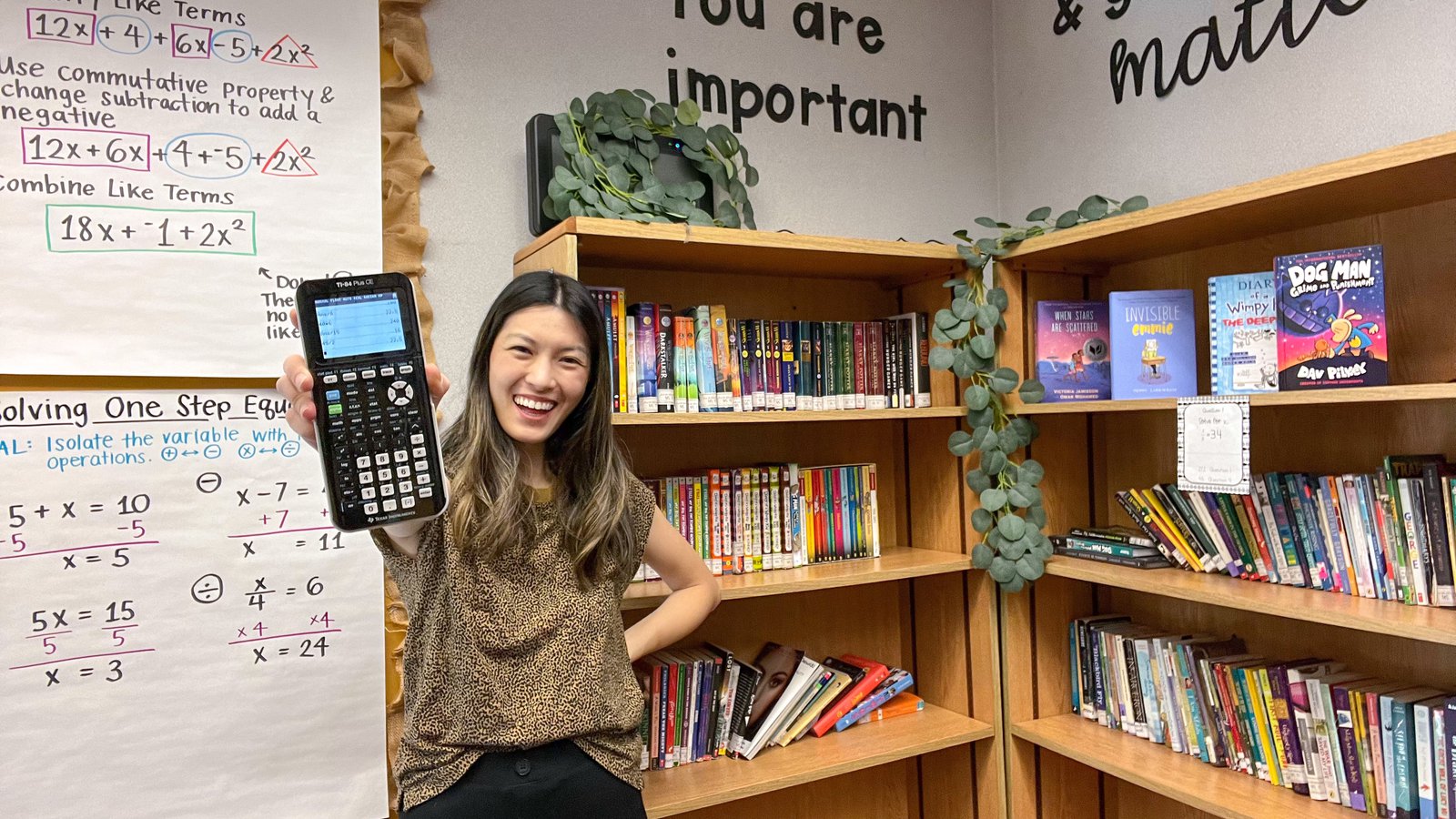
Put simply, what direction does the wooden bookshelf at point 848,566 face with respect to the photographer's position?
facing the viewer and to the right of the viewer

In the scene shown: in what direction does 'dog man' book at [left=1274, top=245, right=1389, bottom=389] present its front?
toward the camera

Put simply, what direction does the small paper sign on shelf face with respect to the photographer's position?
facing the viewer and to the left of the viewer

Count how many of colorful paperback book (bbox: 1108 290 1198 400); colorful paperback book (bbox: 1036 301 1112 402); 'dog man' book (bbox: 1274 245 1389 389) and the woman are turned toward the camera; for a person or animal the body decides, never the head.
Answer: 4

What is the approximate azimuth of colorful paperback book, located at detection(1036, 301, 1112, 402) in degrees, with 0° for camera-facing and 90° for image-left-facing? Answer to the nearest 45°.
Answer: approximately 0°

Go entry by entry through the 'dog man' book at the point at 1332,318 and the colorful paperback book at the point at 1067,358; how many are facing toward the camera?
2

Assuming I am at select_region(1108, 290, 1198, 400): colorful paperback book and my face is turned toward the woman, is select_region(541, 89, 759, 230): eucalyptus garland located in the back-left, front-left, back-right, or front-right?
front-right

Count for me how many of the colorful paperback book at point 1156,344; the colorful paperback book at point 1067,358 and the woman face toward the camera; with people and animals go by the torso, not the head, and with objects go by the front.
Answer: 3

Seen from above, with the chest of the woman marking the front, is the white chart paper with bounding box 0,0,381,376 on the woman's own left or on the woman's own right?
on the woman's own right

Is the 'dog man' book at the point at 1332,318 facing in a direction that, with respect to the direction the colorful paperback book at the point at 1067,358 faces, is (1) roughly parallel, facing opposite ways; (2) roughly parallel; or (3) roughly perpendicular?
roughly parallel

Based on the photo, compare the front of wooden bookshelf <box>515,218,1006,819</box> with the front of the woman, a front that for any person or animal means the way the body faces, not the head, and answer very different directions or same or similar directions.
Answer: same or similar directions

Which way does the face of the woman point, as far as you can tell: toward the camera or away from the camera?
toward the camera

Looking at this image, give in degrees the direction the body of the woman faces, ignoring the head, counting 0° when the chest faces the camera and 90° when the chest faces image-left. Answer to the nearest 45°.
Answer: approximately 0°

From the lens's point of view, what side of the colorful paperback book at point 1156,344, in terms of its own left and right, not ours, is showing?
front
